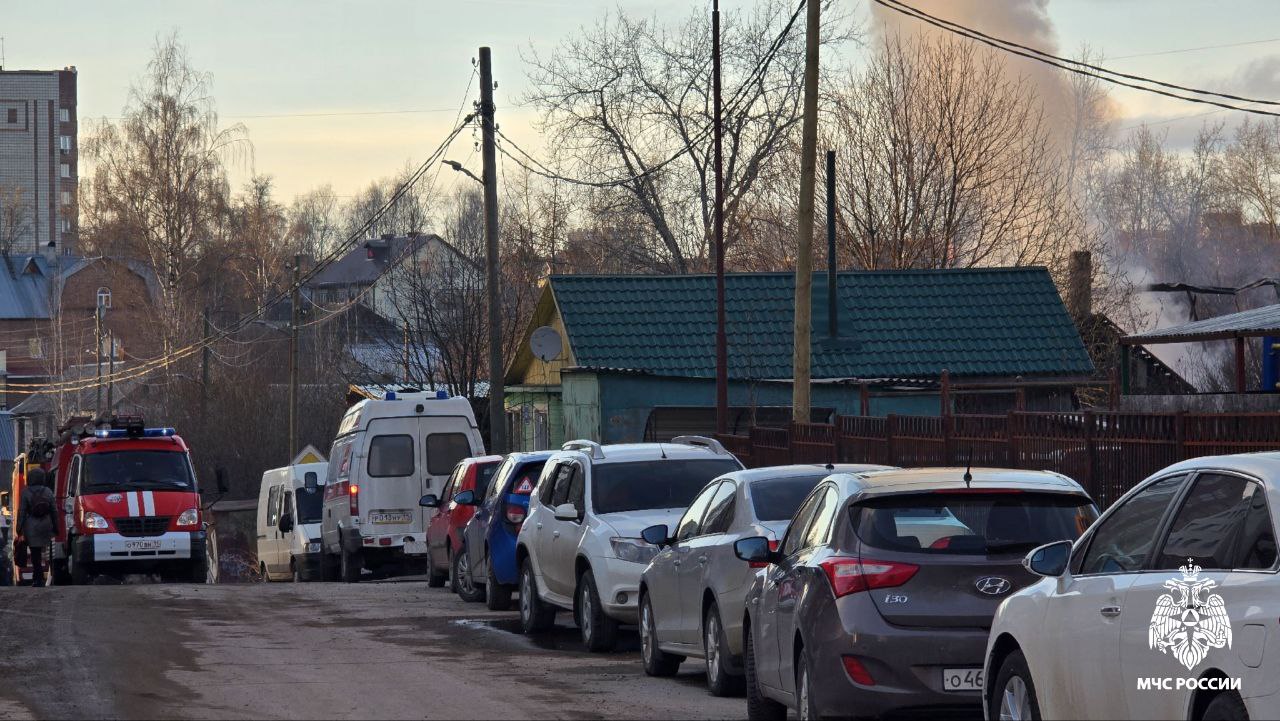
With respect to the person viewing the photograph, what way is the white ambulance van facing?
facing away from the viewer

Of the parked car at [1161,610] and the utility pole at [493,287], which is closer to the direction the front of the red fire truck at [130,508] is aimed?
the parked car

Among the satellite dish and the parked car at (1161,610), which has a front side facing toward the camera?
the satellite dish

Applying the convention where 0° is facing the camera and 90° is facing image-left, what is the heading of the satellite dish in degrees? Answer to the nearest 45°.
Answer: approximately 0°

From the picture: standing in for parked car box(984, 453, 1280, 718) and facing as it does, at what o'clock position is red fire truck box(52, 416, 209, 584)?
The red fire truck is roughly at 12 o'clock from the parked car.

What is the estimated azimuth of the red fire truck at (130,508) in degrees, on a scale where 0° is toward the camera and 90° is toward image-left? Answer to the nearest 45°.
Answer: approximately 0°

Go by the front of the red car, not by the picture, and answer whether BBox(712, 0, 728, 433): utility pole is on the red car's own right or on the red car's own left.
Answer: on the red car's own right

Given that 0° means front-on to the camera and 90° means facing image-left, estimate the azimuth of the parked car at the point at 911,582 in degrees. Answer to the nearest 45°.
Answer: approximately 135°

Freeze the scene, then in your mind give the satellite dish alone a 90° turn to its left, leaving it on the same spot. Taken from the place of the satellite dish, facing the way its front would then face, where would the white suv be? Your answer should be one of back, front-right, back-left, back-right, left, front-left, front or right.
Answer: right

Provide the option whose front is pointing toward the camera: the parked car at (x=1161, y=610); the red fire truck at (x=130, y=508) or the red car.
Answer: the red fire truck

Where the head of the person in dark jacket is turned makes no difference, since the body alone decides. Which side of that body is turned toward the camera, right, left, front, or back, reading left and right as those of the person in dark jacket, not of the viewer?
back

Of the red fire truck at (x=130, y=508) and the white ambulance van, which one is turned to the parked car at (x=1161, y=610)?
the red fire truck

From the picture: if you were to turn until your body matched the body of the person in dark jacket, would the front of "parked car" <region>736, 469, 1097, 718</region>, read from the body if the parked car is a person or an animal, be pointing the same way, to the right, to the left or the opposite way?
the same way

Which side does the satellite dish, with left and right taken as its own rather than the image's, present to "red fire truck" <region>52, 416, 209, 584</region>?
right

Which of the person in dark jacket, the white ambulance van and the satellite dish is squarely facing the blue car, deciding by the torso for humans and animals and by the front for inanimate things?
the satellite dish

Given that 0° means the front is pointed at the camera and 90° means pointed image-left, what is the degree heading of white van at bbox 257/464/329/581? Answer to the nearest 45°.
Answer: approximately 315°
